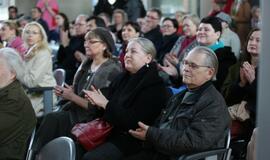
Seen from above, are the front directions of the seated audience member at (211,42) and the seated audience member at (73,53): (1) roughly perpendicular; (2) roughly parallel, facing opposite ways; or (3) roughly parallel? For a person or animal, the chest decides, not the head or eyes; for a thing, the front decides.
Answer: roughly parallel

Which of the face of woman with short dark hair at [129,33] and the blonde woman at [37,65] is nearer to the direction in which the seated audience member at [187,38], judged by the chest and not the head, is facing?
the blonde woman

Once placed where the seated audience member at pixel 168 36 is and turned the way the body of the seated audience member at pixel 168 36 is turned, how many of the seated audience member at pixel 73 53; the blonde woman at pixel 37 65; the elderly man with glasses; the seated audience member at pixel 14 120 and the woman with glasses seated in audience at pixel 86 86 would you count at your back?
0

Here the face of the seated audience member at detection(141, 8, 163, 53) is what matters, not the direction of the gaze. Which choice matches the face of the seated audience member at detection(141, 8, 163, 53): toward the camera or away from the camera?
toward the camera

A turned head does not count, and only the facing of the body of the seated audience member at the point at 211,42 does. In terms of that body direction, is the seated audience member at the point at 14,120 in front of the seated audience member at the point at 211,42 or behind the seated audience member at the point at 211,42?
in front

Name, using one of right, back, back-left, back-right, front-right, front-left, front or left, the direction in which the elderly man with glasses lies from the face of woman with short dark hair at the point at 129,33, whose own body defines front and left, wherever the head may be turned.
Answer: front-left

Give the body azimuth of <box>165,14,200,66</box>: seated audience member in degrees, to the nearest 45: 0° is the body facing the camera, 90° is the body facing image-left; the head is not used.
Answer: approximately 45°

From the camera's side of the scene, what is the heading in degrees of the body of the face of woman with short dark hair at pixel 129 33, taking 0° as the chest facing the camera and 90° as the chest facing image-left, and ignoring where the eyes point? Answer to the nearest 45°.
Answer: approximately 45°

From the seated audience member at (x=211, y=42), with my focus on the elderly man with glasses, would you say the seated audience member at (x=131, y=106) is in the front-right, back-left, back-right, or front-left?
front-right

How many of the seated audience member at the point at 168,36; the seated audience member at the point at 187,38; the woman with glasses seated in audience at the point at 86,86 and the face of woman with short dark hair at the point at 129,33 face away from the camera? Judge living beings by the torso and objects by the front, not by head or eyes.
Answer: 0

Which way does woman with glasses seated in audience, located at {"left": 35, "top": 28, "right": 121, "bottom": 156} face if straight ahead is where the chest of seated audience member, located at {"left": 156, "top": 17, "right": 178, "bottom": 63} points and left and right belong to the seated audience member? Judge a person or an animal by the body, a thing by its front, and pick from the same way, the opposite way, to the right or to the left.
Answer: the same way

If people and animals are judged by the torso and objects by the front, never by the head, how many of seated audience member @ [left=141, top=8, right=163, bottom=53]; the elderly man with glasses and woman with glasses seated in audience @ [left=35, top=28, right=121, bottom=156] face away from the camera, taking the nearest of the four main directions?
0
